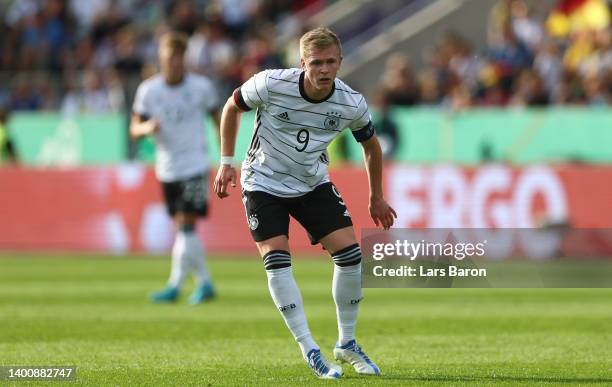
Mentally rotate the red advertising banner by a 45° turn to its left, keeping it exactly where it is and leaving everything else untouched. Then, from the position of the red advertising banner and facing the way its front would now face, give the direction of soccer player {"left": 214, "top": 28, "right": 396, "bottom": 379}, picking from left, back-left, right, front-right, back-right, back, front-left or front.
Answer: front-right

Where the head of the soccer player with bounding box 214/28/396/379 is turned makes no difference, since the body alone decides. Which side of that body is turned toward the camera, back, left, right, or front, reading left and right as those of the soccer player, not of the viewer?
front

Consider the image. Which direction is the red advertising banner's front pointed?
toward the camera

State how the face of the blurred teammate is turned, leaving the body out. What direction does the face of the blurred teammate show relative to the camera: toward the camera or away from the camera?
toward the camera

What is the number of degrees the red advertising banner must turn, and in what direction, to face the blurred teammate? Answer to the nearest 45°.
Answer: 0° — it already faces them

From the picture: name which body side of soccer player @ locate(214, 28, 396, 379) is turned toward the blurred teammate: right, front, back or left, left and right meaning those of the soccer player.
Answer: back

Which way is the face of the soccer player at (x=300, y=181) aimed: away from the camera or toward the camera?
toward the camera
